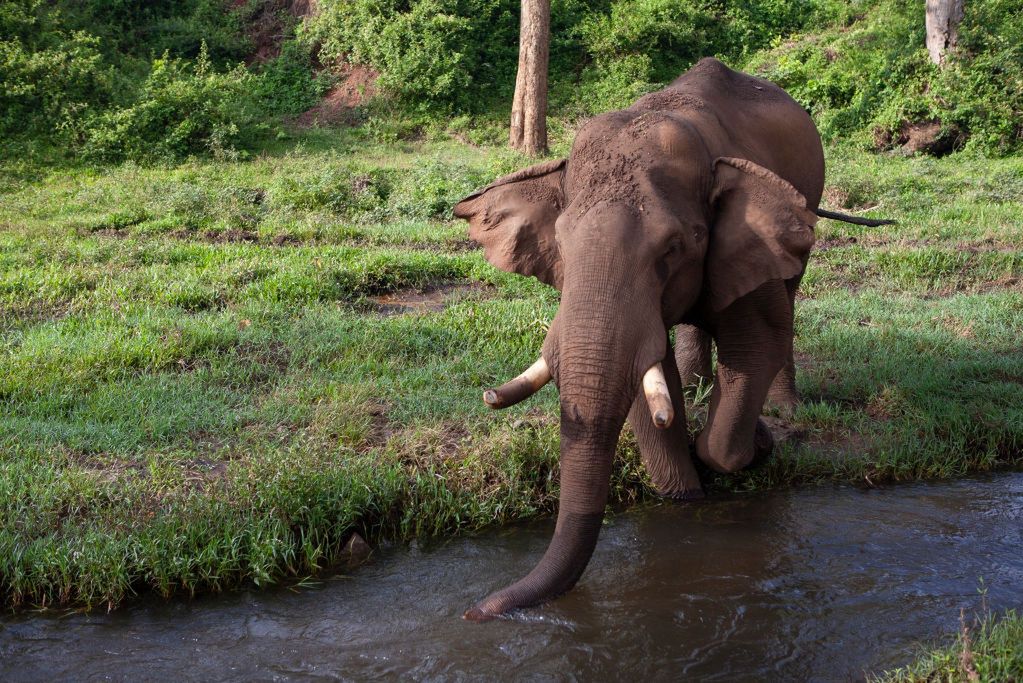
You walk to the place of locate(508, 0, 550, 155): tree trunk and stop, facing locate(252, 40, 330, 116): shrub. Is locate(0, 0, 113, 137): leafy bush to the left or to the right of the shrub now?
left

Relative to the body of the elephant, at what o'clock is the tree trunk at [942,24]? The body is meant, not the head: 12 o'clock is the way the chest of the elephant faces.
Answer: The tree trunk is roughly at 5 o'clock from the elephant.

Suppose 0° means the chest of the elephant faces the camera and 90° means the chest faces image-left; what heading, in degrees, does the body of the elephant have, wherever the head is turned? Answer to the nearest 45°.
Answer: approximately 45°

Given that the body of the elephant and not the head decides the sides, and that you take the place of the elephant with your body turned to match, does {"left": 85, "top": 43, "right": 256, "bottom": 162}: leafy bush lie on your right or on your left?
on your right

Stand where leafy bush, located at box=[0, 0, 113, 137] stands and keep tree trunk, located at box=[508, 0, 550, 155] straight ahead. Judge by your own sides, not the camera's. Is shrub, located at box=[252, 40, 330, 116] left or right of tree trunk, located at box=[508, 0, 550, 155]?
left

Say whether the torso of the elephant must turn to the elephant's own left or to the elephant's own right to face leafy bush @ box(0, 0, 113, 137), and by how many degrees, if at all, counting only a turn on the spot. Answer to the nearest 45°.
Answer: approximately 90° to the elephant's own right

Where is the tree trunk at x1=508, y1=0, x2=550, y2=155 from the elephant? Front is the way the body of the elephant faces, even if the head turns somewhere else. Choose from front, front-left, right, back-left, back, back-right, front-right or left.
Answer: back-right

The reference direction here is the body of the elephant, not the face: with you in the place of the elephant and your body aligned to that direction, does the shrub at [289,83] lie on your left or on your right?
on your right
